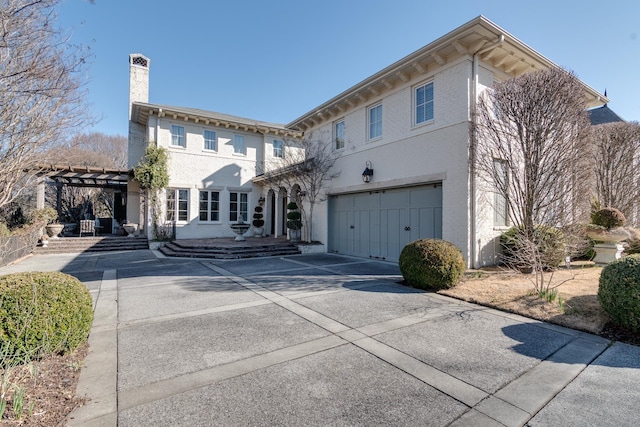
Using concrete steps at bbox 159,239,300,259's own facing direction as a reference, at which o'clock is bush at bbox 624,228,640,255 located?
The bush is roughly at 10 o'clock from the concrete steps.

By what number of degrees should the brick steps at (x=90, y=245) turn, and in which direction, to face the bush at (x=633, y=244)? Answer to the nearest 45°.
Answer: approximately 45° to its left

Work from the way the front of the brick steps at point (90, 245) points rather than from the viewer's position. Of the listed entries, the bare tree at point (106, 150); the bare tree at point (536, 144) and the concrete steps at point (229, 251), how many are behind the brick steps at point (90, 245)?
1

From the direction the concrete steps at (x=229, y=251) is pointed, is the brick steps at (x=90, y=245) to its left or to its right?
on its right

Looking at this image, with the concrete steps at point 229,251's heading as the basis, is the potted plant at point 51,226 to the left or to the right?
on its right

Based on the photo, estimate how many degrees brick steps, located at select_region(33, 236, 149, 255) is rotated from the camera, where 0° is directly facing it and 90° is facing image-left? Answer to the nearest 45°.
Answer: approximately 0°

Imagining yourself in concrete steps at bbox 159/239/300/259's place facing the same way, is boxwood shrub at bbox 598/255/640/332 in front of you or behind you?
in front

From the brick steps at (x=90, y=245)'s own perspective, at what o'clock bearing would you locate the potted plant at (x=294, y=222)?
The potted plant is roughly at 10 o'clock from the brick steps.

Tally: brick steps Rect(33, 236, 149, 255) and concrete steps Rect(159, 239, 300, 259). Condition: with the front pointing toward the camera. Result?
2
